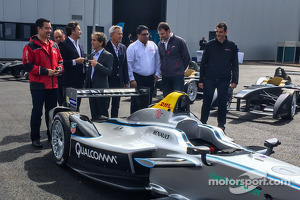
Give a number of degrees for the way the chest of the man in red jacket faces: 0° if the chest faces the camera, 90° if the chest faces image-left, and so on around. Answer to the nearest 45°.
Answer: approximately 315°

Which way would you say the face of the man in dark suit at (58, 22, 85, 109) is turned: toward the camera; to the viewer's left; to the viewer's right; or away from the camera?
to the viewer's right

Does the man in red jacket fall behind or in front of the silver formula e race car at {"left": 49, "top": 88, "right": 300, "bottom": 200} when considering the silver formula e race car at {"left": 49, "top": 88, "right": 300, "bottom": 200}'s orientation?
behind

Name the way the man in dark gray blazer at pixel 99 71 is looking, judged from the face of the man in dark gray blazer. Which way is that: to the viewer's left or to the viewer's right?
to the viewer's left

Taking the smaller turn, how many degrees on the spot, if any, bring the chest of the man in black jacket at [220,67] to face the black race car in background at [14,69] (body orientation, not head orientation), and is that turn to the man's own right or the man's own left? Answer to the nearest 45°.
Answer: approximately 135° to the man's own right

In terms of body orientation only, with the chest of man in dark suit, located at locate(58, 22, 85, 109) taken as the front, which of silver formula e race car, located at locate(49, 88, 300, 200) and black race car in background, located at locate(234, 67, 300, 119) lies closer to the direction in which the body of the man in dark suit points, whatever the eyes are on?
the silver formula e race car

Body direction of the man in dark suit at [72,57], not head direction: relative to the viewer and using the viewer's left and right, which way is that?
facing the viewer and to the right of the viewer

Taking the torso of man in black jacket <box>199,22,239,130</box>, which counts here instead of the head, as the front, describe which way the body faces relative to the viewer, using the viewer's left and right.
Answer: facing the viewer

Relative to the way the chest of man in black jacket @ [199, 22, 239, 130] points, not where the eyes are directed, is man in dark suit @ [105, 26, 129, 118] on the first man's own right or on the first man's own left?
on the first man's own right

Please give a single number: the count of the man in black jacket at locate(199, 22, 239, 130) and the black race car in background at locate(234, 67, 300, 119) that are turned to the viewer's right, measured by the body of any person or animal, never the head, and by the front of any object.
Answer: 0

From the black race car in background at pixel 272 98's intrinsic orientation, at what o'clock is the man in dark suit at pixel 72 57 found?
The man in dark suit is roughly at 12 o'clock from the black race car in background.
